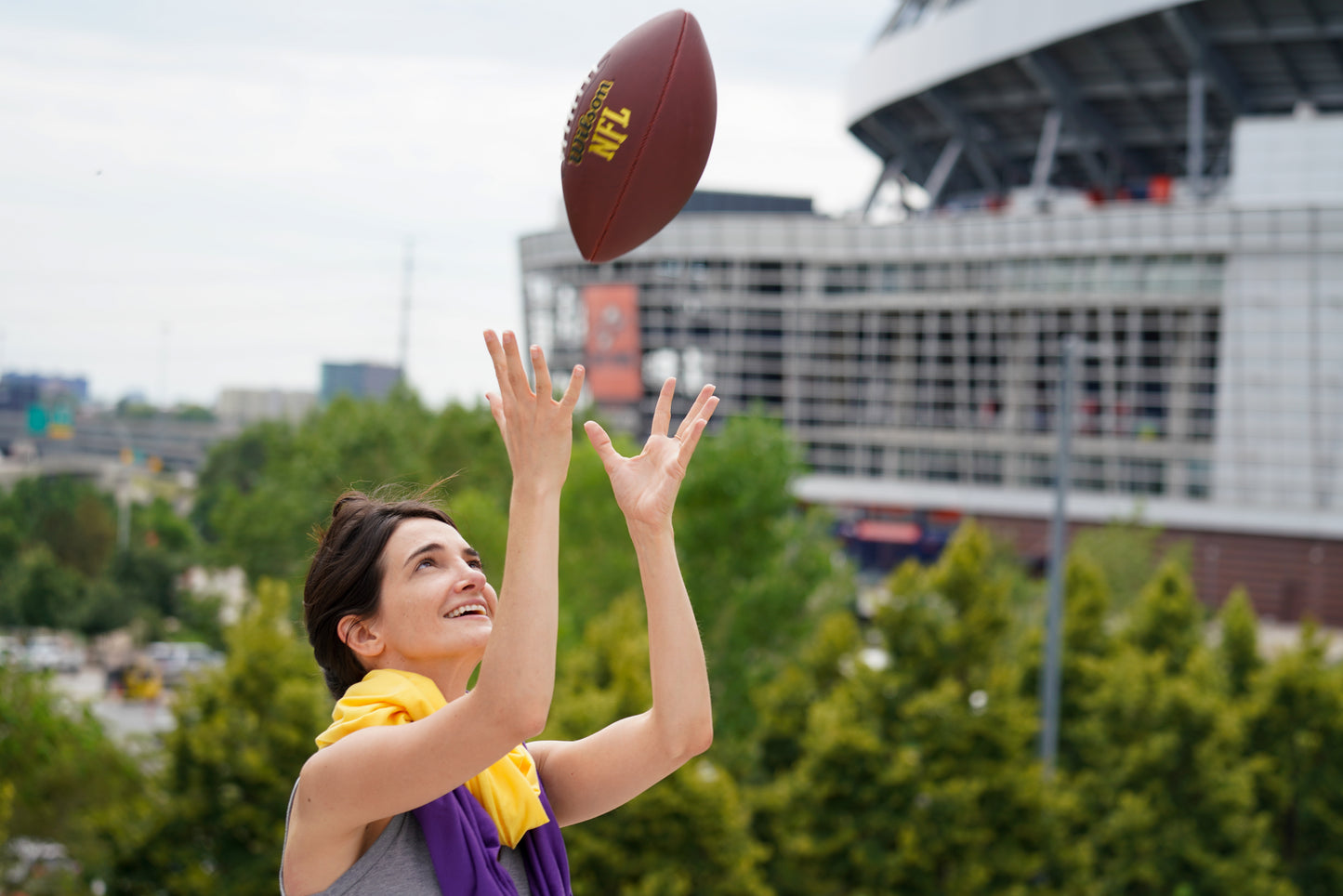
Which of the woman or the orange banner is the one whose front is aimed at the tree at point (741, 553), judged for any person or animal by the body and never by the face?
the orange banner

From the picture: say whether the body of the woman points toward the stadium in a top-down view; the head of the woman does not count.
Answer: no

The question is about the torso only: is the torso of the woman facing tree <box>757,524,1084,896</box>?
no

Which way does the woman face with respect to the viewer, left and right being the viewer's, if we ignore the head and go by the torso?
facing the viewer and to the right of the viewer

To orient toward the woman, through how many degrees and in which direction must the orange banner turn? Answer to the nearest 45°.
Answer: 0° — it already faces them

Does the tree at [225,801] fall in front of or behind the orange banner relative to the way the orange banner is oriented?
in front

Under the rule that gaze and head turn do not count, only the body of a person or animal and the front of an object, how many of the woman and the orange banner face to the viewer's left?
0

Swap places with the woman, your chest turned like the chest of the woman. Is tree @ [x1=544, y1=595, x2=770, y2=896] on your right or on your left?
on your left

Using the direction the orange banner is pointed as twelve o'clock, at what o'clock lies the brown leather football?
The brown leather football is roughly at 12 o'clock from the orange banner.

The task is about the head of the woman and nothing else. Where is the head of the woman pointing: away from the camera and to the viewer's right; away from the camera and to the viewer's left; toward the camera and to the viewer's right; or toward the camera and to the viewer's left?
toward the camera and to the viewer's right

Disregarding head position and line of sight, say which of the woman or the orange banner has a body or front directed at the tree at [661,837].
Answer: the orange banner

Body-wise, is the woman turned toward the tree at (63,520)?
no

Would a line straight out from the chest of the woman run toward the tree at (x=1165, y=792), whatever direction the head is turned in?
no

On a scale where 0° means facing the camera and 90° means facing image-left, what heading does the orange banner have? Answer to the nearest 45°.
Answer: approximately 0°

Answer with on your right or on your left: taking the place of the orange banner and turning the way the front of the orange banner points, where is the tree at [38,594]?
on your right

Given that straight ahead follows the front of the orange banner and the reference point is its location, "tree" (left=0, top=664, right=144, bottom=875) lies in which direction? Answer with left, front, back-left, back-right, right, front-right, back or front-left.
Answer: front

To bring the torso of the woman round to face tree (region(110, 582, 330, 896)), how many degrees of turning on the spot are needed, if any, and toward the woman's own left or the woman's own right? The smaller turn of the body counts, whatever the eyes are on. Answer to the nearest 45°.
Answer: approximately 135° to the woman's own left
